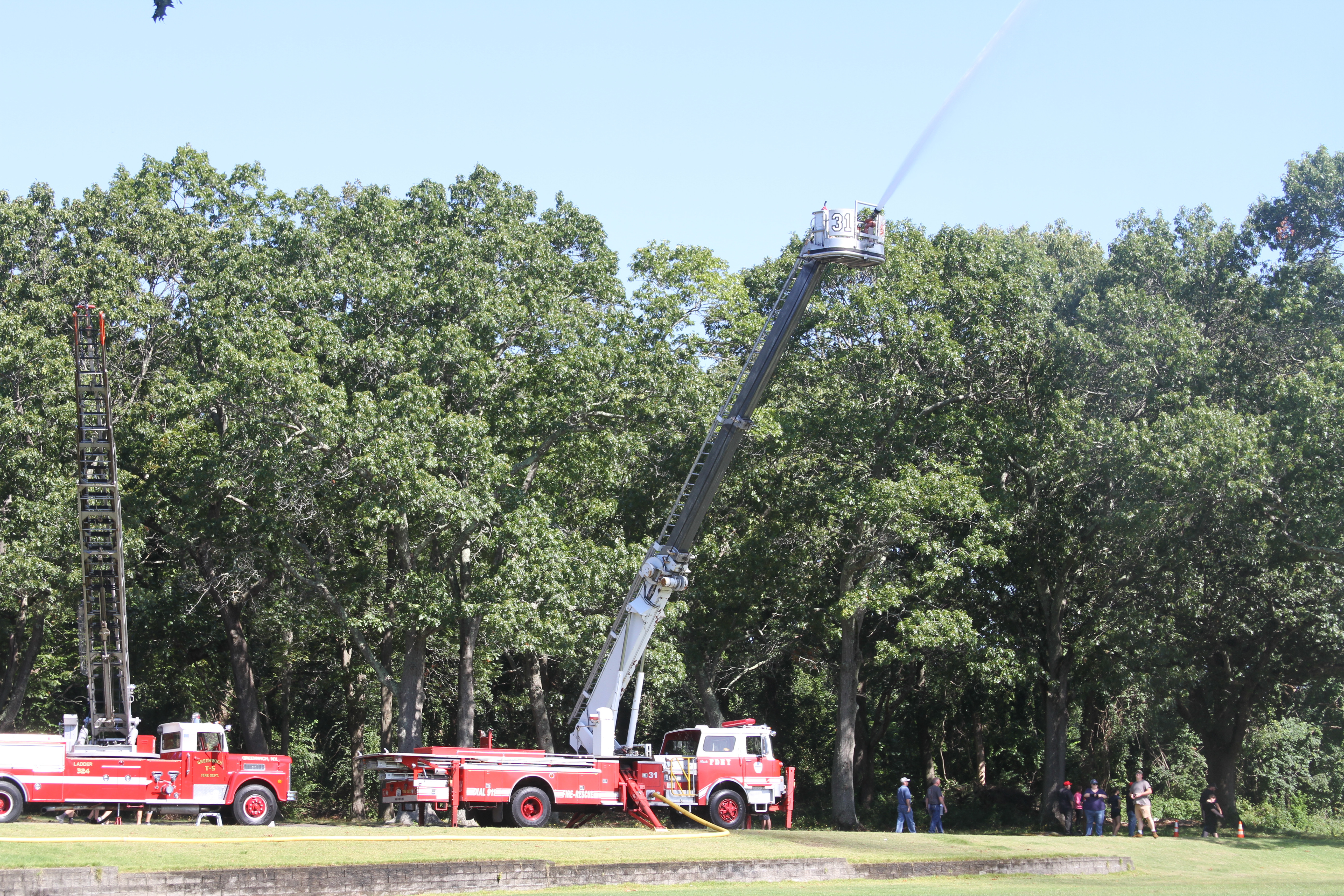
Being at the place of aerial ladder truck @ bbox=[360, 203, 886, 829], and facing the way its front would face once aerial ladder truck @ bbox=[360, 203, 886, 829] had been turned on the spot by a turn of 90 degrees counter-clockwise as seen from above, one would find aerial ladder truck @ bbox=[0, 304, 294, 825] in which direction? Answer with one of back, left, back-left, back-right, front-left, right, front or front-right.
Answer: left

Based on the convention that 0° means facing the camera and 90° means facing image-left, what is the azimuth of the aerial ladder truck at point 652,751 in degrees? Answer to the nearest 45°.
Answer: approximately 270°

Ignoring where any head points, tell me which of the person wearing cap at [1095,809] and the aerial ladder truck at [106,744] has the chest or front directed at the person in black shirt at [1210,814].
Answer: the aerial ladder truck

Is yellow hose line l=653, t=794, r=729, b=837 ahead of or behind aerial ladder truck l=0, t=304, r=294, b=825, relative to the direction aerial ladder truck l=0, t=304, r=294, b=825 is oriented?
ahead

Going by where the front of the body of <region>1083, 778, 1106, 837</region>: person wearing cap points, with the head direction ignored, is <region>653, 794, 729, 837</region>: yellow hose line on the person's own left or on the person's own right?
on the person's own right

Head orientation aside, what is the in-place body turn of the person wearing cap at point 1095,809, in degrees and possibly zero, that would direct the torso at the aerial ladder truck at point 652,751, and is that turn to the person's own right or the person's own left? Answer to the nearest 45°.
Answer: approximately 45° to the person's own right

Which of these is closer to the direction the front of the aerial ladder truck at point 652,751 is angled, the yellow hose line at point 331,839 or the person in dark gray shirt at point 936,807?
the person in dark gray shirt

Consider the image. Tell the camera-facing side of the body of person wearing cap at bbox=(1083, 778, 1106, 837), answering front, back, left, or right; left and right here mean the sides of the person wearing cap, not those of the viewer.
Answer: front

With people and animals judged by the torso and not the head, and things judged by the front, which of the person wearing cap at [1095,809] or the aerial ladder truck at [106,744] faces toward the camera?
the person wearing cap

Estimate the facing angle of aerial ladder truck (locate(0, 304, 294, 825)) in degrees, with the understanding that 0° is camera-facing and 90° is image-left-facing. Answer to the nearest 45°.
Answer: approximately 270°

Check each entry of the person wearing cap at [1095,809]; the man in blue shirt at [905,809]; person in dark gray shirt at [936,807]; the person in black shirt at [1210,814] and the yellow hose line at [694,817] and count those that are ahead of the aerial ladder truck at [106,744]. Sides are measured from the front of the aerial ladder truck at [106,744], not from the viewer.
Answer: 5

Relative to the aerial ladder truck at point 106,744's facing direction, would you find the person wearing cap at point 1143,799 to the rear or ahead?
ahead

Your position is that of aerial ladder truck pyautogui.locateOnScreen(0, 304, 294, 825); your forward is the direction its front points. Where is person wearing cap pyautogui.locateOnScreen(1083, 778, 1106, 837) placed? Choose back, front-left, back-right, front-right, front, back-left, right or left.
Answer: front
